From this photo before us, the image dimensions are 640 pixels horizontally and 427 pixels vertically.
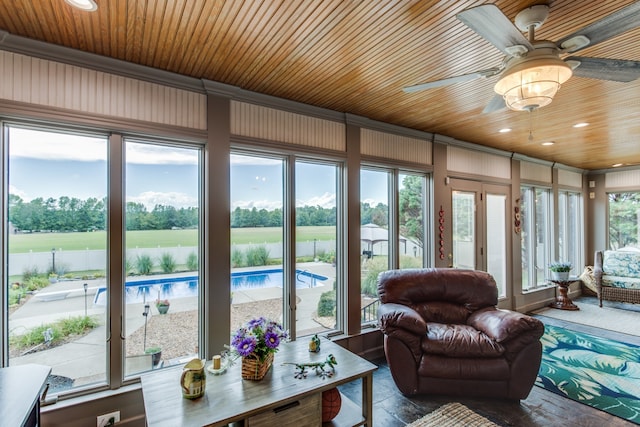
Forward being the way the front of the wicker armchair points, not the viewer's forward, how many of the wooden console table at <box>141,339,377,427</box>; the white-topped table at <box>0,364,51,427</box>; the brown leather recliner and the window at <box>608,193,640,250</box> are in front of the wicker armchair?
3

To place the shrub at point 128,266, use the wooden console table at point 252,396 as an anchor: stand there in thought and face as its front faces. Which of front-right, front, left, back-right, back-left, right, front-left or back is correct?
back

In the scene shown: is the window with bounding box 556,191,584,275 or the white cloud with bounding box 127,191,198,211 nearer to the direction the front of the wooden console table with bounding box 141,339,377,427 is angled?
the window

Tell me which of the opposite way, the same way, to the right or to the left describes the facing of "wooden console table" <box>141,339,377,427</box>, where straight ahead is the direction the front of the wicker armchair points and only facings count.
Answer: to the left

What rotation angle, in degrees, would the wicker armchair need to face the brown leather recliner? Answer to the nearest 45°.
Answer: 0° — it already faces it

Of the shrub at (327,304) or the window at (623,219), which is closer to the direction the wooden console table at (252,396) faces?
the window

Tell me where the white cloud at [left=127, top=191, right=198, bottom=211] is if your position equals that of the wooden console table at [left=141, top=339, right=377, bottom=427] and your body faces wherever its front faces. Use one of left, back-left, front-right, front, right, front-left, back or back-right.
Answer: back

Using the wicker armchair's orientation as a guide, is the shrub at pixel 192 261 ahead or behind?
ahead

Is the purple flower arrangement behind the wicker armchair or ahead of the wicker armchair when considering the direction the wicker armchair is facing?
ahead

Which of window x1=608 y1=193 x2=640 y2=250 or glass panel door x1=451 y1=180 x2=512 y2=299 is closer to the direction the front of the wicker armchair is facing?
the glass panel door

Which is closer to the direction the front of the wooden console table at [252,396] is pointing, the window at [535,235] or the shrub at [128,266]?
the window

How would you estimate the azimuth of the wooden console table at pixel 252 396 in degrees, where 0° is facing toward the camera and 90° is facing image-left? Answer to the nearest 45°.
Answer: approximately 315°
